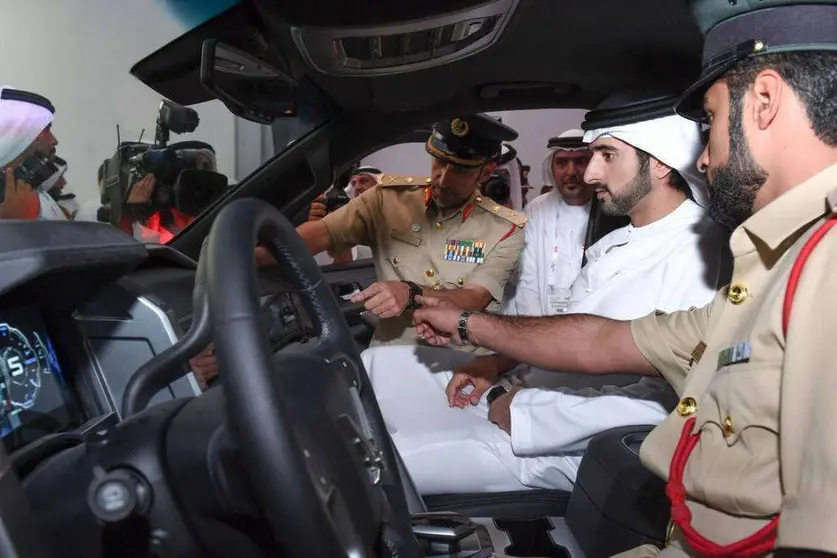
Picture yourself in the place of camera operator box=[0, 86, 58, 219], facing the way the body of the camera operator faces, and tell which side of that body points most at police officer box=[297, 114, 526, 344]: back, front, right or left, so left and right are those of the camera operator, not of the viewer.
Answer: front

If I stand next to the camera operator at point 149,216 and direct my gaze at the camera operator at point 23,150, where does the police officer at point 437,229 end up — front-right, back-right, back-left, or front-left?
back-left

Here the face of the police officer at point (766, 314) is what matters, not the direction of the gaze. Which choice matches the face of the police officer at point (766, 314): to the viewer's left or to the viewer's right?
to the viewer's left

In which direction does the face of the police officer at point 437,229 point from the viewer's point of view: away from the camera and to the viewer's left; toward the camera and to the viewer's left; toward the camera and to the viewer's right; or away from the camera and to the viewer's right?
toward the camera and to the viewer's left

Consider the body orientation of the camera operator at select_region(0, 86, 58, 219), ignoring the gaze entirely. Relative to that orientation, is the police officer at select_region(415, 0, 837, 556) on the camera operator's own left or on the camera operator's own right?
on the camera operator's own right

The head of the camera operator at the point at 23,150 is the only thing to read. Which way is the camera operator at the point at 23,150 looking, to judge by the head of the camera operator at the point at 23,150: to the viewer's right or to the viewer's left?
to the viewer's right

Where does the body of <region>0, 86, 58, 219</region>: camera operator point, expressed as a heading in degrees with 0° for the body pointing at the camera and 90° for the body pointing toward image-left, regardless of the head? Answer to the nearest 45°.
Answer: approximately 270°
